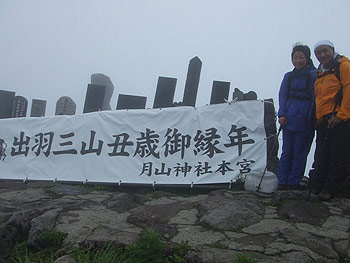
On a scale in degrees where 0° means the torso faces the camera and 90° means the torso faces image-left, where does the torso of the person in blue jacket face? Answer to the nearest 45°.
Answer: approximately 0°

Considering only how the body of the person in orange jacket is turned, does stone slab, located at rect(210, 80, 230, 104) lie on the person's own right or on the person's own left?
on the person's own right

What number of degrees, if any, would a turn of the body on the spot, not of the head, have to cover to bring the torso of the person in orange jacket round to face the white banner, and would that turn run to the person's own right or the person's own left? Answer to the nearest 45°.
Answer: approximately 45° to the person's own right

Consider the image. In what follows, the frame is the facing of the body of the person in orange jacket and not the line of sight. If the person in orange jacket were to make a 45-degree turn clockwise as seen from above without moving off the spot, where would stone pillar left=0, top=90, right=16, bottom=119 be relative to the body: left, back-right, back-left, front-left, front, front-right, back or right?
front

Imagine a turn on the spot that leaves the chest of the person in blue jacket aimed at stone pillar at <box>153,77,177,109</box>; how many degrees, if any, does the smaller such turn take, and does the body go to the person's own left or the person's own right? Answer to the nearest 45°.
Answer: approximately 135° to the person's own right

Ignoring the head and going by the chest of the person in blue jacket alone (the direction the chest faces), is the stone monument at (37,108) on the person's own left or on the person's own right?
on the person's own right

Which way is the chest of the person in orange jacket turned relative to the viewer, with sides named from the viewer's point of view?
facing the viewer and to the left of the viewer

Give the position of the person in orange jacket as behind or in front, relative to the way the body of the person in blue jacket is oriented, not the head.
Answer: in front

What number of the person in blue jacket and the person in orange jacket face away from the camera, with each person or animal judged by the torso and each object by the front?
0

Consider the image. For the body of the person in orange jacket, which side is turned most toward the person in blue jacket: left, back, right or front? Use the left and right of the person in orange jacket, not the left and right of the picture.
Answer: right

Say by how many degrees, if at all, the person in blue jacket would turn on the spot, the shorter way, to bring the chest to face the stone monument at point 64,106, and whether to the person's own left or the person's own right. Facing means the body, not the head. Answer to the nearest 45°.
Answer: approximately 90° to the person's own right
